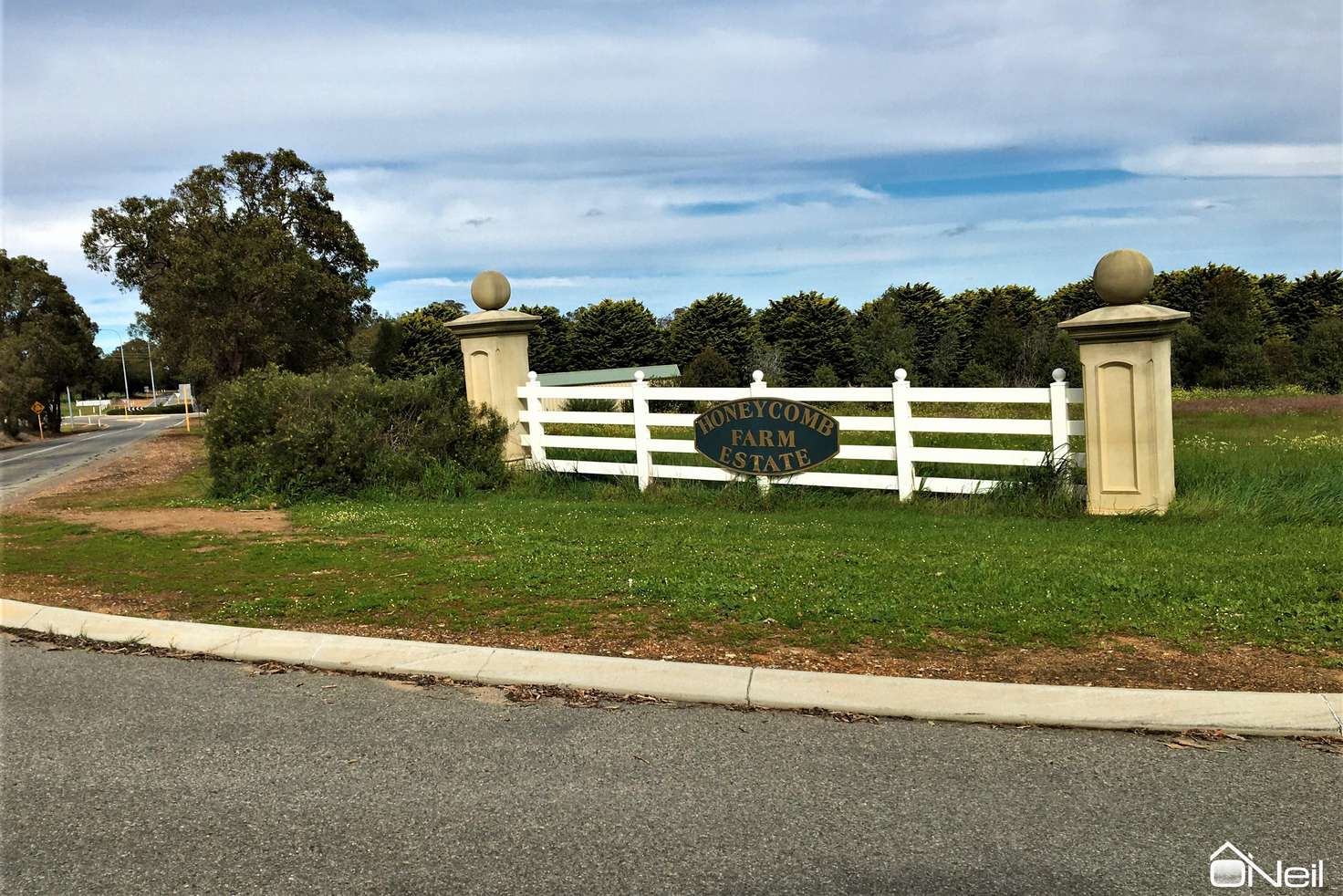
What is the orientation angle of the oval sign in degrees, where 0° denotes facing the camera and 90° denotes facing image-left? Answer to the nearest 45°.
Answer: approximately 0°

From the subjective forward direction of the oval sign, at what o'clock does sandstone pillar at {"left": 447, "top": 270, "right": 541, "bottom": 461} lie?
The sandstone pillar is roughly at 4 o'clock from the oval sign.

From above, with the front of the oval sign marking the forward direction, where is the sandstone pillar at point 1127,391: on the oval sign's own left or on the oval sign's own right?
on the oval sign's own left

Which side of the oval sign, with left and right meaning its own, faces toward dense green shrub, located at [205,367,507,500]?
right
